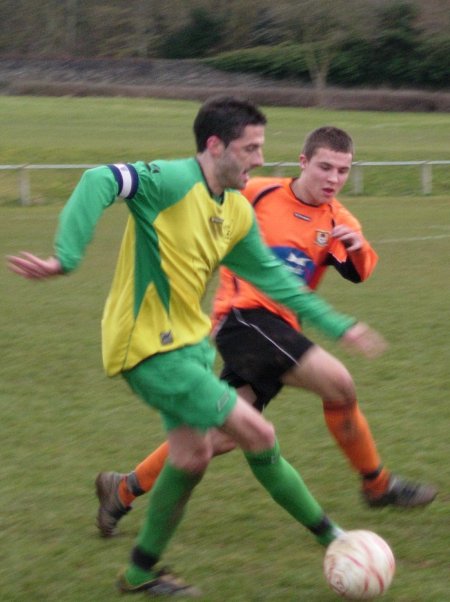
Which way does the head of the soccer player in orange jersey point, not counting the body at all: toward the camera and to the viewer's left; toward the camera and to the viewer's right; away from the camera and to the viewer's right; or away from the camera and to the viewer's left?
toward the camera and to the viewer's right

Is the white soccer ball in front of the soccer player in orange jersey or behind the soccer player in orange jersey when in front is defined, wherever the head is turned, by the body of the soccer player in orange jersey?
in front

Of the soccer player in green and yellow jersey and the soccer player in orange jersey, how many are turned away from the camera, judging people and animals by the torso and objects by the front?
0

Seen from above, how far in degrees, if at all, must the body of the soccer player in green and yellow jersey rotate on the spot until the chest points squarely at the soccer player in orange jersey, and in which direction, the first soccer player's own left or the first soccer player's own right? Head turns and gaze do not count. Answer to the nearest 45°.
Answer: approximately 90° to the first soccer player's own left

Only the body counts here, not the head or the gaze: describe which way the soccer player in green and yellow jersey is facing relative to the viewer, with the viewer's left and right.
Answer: facing the viewer and to the right of the viewer
